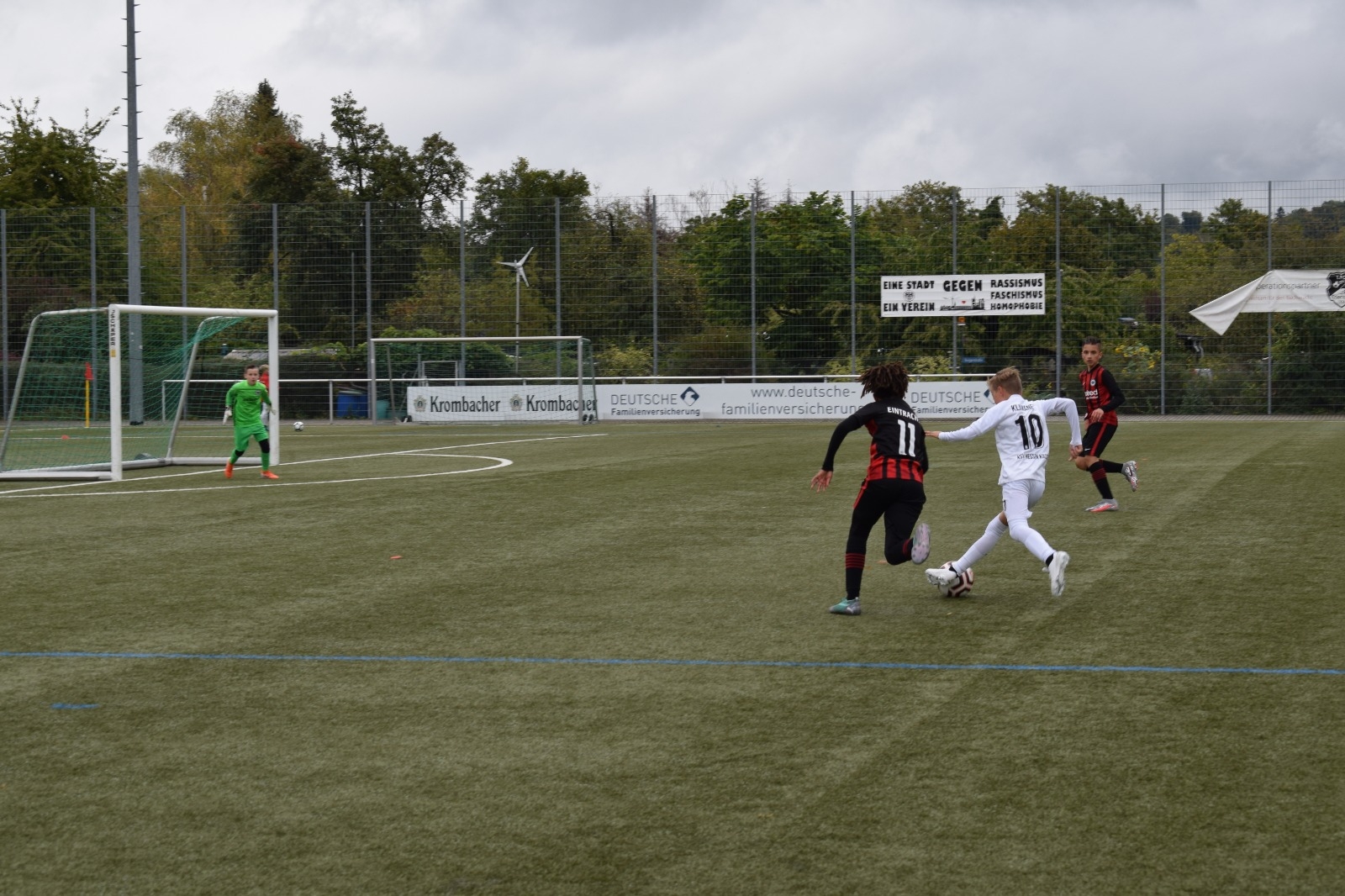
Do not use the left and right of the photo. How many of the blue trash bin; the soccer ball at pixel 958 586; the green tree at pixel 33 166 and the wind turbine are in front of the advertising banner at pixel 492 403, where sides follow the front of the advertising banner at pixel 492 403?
1

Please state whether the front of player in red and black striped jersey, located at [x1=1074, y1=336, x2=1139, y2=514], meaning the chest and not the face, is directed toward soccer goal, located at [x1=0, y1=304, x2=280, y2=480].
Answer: no

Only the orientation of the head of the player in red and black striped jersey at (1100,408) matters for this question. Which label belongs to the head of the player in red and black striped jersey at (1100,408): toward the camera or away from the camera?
toward the camera

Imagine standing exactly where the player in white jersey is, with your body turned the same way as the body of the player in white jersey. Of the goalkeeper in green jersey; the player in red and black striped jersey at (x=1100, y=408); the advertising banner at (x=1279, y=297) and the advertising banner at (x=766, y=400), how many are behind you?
0

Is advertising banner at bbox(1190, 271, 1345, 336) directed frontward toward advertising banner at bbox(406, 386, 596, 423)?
no

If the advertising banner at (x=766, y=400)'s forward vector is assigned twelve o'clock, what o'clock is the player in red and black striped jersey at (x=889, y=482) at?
The player in red and black striped jersey is roughly at 12 o'clock from the advertising banner.

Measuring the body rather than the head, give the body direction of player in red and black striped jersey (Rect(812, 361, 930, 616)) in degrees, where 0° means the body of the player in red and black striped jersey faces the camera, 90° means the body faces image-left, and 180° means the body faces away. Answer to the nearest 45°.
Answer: approximately 135°

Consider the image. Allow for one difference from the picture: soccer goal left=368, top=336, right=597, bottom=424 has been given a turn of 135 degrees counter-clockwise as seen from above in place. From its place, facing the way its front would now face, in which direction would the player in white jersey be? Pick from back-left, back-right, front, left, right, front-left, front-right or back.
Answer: back-right

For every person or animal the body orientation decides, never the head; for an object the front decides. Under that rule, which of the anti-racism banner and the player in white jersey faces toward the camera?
the anti-racism banner

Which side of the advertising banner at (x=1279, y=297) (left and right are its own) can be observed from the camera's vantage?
front

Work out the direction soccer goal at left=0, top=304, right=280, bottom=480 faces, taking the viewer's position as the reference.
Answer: facing the viewer and to the right of the viewer

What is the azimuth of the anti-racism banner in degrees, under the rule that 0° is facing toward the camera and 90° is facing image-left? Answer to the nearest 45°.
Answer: approximately 0°

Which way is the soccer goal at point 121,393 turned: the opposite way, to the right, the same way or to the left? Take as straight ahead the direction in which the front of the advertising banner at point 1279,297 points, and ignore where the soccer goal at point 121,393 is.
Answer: to the left

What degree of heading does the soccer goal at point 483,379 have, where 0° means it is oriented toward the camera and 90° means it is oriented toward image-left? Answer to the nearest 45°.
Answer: approximately 0°

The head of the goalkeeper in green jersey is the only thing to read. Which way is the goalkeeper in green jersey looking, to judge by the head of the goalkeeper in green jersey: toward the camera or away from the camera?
toward the camera

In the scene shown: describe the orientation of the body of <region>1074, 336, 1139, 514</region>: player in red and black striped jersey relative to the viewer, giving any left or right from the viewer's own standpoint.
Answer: facing the viewer and to the left of the viewer
